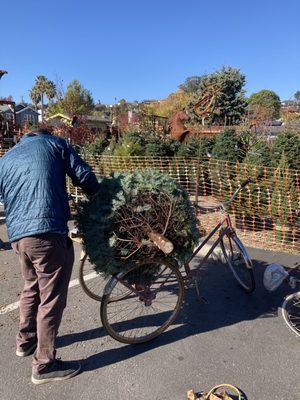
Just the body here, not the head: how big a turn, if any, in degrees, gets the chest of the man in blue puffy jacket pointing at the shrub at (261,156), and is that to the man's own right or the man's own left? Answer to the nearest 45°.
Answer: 0° — they already face it

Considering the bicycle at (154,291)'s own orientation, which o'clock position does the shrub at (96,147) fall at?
The shrub is roughly at 10 o'clock from the bicycle.

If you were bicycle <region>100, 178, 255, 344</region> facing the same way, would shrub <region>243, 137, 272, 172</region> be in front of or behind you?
in front

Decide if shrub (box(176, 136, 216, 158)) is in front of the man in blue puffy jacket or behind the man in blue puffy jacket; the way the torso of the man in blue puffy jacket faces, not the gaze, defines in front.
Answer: in front

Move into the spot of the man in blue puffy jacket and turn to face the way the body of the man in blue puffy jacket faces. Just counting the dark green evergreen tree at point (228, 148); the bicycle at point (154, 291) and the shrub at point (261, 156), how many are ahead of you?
3

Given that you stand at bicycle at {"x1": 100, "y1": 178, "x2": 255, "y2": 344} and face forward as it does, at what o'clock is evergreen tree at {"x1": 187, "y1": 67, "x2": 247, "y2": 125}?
The evergreen tree is roughly at 11 o'clock from the bicycle.

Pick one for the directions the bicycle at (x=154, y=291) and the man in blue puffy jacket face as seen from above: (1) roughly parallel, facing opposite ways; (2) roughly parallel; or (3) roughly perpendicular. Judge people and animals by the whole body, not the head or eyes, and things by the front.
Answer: roughly parallel

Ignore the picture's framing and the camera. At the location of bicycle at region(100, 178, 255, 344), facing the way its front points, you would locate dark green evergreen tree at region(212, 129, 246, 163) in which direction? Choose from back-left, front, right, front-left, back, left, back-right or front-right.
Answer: front-left

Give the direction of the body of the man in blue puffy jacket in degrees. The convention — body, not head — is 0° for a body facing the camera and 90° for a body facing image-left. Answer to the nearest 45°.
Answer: approximately 225°
